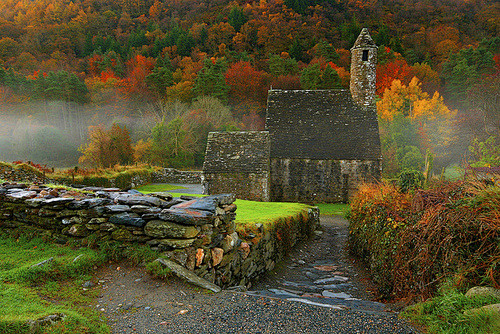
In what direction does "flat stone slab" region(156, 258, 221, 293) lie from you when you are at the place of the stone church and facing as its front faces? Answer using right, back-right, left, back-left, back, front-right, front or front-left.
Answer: right

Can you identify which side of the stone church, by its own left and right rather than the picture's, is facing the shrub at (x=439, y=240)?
right

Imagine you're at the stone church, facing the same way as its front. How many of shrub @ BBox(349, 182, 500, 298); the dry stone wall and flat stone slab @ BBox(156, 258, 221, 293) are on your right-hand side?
3

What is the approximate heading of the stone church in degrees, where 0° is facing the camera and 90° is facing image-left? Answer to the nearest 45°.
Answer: approximately 270°

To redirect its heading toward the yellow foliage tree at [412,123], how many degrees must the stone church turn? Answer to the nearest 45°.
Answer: approximately 45° to its left

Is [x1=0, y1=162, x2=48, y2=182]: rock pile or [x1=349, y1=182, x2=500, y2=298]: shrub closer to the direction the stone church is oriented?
the shrub

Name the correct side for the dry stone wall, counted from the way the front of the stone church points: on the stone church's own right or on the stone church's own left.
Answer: on the stone church's own right

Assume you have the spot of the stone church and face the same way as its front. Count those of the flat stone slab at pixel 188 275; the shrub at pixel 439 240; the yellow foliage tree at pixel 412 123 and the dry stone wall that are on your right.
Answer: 3
